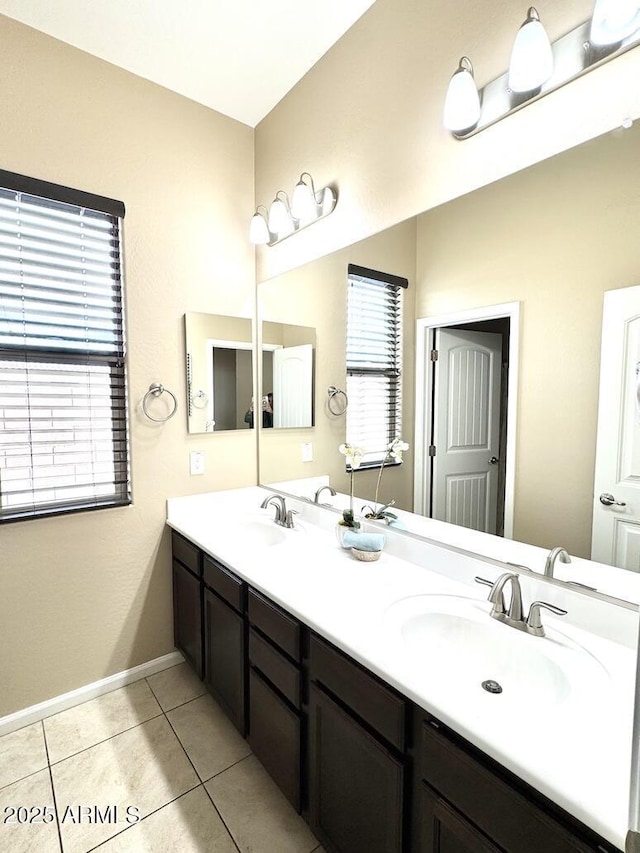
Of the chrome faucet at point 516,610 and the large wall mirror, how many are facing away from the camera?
0

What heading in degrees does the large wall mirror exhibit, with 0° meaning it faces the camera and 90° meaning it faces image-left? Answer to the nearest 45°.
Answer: approximately 45°

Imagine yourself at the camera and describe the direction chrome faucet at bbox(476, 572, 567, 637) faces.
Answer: facing the viewer and to the left of the viewer

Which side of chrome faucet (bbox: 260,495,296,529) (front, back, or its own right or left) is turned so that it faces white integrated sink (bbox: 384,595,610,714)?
left

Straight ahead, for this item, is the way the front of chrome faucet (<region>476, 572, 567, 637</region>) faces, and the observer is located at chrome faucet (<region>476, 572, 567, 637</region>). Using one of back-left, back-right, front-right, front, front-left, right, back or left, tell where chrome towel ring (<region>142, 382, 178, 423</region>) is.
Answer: front-right

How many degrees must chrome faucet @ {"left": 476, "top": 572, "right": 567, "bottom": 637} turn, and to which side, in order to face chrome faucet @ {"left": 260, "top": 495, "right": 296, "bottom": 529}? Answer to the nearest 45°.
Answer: approximately 90° to its right
